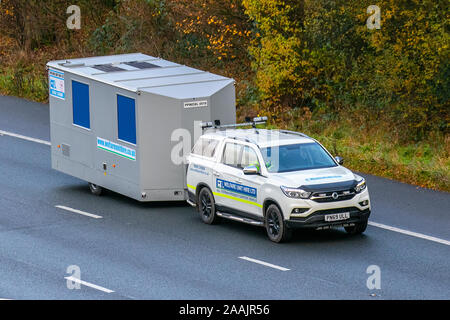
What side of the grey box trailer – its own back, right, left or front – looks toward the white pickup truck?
front

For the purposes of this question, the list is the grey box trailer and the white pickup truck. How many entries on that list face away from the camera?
0

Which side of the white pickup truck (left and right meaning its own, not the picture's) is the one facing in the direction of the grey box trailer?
back

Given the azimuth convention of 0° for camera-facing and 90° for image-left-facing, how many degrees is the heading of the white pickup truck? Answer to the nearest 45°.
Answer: approximately 315°

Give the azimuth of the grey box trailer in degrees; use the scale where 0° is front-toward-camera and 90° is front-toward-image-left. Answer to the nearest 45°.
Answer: approximately 315°
